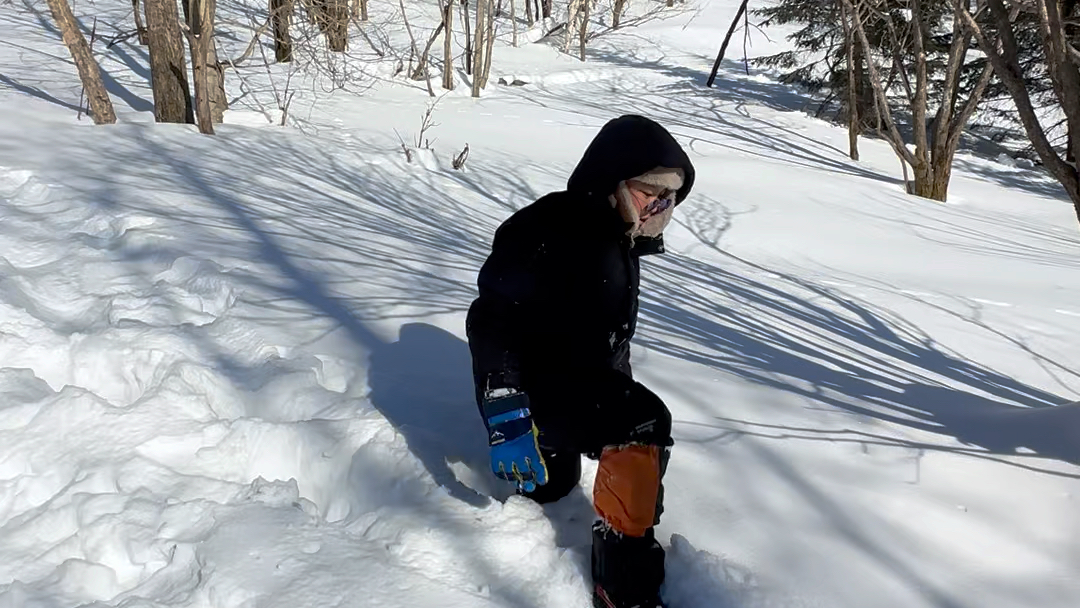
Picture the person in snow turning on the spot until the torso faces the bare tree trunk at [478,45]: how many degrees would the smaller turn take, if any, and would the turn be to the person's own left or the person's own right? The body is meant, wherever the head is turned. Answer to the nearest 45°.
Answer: approximately 135° to the person's own left

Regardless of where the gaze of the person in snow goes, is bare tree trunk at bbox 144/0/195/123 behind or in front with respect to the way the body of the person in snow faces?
behind

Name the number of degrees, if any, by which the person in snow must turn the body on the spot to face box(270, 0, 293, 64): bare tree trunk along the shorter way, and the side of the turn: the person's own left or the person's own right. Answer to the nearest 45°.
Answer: approximately 180°

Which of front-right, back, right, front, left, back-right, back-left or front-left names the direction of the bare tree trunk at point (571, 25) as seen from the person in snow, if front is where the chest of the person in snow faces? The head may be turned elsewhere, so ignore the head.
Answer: back-left

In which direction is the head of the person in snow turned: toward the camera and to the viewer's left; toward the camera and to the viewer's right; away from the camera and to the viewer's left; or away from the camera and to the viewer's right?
toward the camera and to the viewer's right

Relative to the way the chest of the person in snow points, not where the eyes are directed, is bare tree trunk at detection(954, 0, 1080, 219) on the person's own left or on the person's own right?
on the person's own left

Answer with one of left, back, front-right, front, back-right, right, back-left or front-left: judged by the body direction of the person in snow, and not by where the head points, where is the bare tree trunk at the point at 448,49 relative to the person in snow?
back-left

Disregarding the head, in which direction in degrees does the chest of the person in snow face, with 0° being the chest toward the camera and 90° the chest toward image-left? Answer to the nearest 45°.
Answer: approximately 315°

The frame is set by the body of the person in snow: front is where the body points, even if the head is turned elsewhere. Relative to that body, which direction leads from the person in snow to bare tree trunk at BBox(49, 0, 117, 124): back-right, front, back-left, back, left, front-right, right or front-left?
back
